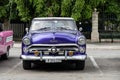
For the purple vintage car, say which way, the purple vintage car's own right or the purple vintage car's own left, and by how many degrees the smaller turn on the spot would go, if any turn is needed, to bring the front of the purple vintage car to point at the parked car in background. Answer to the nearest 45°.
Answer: approximately 135° to the purple vintage car's own right

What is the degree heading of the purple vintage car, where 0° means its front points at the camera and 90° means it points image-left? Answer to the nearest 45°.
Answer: approximately 0°
